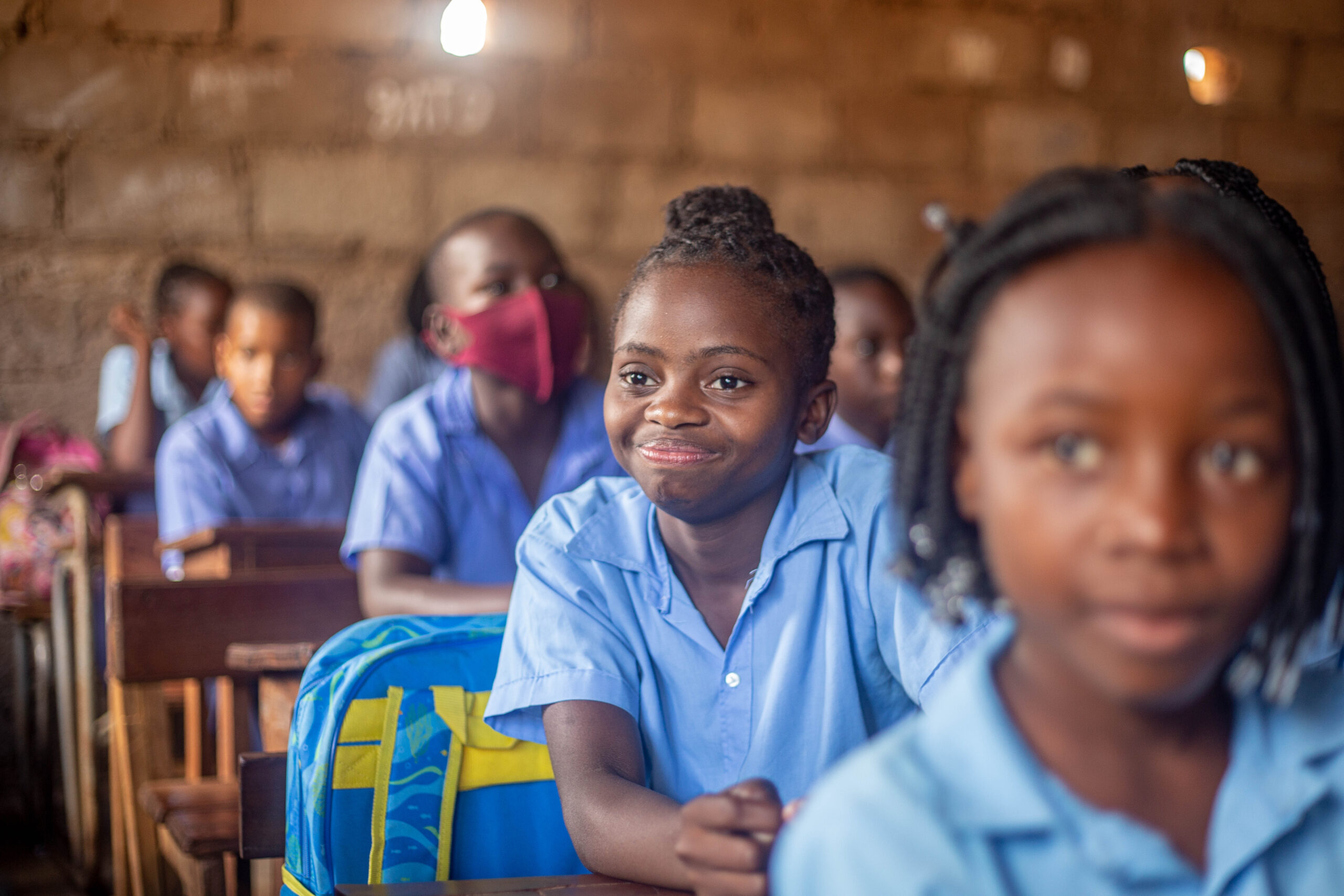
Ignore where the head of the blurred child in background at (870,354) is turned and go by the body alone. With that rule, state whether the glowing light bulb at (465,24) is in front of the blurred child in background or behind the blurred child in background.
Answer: behind

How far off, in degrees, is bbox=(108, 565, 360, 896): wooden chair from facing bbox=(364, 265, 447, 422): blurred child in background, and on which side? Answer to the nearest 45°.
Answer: approximately 135° to its left

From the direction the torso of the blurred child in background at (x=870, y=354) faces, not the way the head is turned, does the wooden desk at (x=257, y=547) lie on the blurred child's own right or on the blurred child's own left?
on the blurred child's own right

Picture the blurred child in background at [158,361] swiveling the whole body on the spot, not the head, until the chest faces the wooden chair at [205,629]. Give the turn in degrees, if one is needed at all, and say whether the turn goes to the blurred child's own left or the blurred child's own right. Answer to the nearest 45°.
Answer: approximately 45° to the blurred child's own right

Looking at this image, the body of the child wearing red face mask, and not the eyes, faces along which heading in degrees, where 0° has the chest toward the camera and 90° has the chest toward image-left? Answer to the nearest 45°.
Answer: approximately 315°

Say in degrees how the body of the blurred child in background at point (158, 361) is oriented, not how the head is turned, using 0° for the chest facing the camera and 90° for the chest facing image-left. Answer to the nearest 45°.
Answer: approximately 315°

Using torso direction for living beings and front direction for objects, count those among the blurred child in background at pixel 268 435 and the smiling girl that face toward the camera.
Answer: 2

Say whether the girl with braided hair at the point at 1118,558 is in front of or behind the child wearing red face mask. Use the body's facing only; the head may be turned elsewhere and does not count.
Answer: in front

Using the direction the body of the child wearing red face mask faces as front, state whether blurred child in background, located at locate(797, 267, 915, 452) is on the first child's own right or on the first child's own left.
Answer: on the first child's own left

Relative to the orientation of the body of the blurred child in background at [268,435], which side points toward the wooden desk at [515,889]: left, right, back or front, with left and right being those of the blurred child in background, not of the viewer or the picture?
front

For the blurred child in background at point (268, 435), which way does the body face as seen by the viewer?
toward the camera
